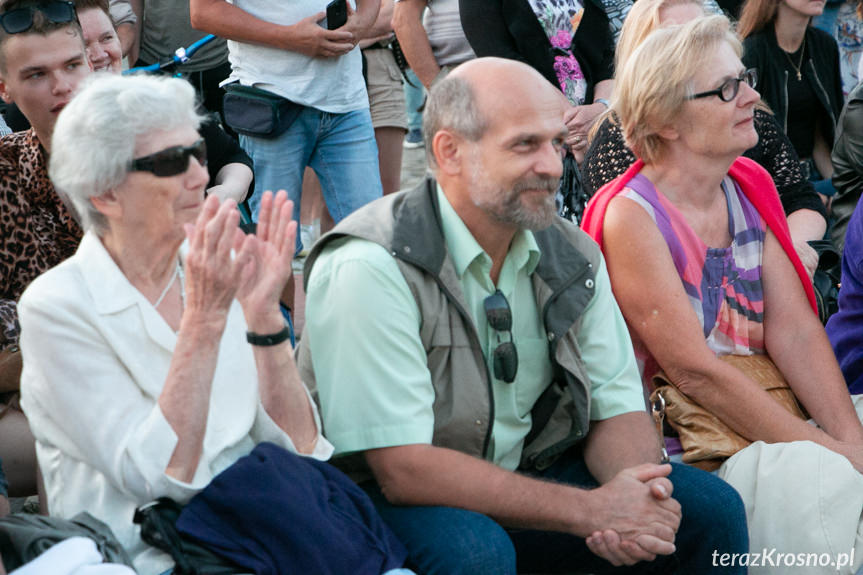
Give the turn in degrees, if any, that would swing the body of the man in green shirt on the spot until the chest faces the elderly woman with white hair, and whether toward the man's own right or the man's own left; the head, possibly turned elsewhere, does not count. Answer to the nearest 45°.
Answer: approximately 90° to the man's own right

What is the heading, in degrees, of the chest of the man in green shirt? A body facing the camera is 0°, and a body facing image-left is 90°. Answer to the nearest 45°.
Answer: approximately 315°

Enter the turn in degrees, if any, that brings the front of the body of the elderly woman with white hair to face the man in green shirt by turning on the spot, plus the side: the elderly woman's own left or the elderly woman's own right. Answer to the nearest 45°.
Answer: approximately 45° to the elderly woman's own left
